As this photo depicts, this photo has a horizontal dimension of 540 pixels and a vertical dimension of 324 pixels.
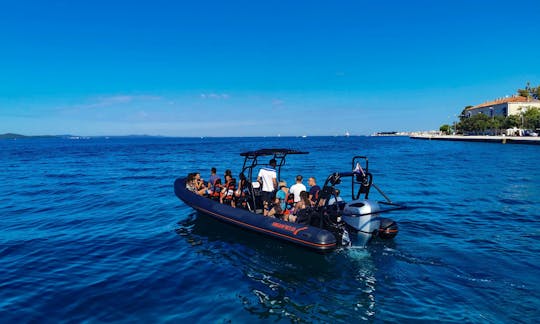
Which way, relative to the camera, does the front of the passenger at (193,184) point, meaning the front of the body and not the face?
to the viewer's right

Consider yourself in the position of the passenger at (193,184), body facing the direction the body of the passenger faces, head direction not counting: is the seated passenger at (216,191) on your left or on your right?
on your right

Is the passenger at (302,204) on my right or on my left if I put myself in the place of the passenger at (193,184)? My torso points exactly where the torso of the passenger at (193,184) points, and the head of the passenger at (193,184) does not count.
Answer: on my right

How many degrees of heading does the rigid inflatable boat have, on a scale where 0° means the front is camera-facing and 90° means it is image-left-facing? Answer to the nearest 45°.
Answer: approximately 135°

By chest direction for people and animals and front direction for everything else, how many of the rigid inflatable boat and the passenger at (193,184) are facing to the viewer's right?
1
